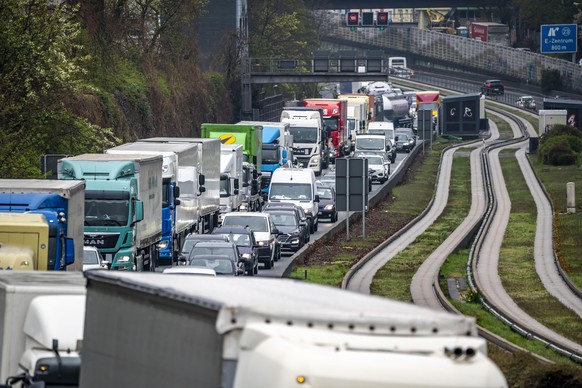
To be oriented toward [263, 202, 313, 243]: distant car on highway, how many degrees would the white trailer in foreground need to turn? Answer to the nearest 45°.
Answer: approximately 135° to its left

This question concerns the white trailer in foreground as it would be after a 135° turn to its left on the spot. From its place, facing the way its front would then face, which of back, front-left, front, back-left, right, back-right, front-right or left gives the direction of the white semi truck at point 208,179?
front

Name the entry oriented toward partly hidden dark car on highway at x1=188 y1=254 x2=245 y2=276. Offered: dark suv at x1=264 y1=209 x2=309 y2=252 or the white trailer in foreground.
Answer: the dark suv

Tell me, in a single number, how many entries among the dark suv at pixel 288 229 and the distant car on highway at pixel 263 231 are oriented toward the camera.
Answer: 2

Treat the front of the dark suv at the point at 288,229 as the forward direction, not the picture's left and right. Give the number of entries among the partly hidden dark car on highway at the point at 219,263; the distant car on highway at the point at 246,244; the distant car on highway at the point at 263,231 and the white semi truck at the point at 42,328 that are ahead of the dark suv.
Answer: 4

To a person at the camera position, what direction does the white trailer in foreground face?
facing the viewer and to the right of the viewer

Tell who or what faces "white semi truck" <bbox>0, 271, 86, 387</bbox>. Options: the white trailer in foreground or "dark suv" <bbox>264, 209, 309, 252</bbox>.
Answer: the dark suv

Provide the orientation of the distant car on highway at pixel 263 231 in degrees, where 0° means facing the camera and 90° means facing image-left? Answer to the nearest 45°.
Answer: approximately 0°

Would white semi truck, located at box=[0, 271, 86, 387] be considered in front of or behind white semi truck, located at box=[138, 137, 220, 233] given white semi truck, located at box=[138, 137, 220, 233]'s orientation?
in front

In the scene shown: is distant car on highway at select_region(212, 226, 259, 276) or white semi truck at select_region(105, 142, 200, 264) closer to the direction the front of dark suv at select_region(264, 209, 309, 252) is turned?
the distant car on highway

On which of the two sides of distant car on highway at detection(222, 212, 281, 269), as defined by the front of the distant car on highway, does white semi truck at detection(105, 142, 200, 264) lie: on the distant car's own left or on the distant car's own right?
on the distant car's own right

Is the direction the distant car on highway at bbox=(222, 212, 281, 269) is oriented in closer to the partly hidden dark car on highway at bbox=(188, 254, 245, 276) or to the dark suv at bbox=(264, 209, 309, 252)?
the partly hidden dark car on highway
